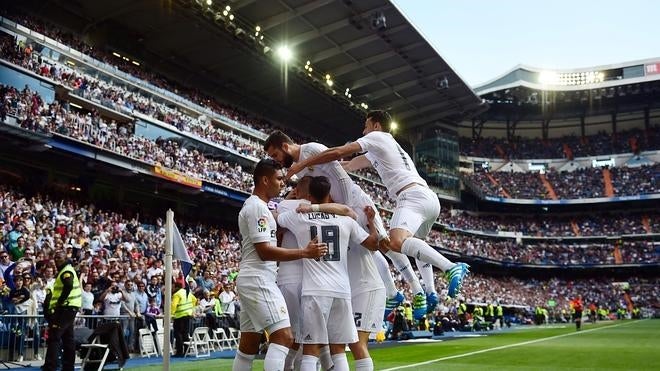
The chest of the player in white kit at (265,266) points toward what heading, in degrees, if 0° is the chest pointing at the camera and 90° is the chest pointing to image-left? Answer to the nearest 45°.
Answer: approximately 270°

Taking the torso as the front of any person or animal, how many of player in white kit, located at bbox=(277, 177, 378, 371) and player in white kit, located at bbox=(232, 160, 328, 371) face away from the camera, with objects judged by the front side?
1

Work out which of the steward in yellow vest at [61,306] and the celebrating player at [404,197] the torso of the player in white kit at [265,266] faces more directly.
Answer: the celebrating player

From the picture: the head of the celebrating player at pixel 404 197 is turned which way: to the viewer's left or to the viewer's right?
to the viewer's left

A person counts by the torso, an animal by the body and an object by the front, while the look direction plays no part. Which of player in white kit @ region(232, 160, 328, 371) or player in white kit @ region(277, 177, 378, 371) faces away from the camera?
player in white kit @ region(277, 177, 378, 371)

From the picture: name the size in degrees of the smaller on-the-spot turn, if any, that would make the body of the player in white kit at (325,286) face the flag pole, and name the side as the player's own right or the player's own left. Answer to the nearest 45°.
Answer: approximately 90° to the player's own left

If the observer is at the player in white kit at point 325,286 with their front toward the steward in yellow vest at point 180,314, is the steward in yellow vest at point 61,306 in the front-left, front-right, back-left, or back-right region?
front-left

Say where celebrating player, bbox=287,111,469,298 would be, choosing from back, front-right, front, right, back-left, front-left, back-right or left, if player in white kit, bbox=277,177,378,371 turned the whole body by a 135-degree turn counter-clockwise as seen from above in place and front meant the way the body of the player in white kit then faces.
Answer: back

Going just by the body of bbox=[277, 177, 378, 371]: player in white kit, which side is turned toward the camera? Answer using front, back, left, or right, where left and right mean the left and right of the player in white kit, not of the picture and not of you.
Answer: back
